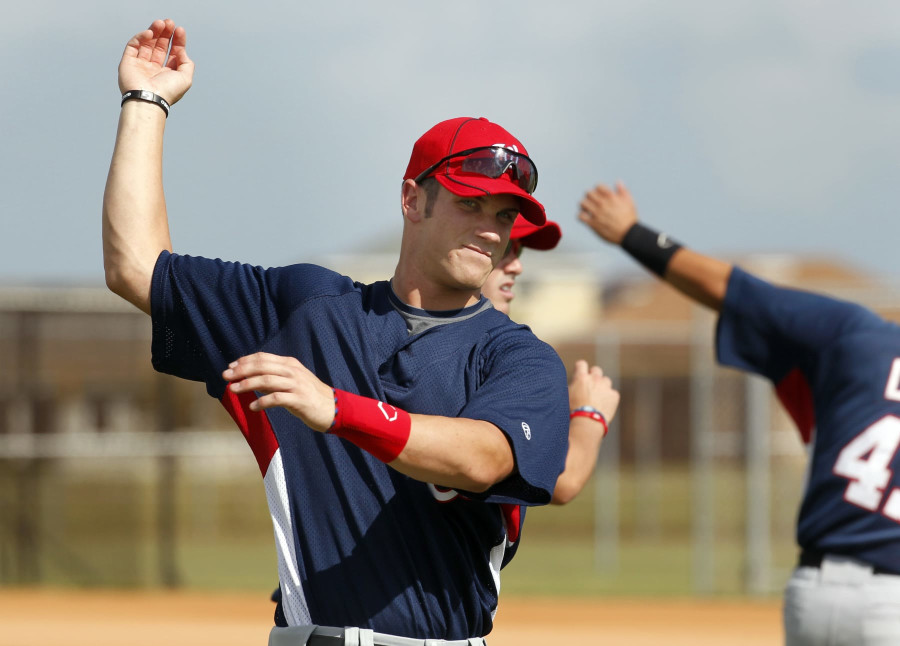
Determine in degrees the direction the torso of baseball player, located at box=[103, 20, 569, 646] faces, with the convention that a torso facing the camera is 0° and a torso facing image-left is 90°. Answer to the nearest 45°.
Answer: approximately 315°

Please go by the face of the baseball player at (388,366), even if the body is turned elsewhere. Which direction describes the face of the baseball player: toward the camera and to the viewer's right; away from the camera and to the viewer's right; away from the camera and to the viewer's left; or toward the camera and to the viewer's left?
toward the camera and to the viewer's right

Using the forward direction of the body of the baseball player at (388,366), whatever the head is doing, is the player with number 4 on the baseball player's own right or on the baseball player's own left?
on the baseball player's own left

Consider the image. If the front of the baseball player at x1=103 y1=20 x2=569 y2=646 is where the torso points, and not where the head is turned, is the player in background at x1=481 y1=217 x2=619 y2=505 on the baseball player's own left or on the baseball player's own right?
on the baseball player's own left
